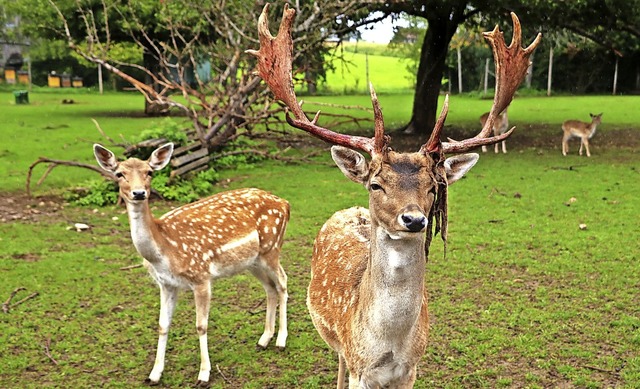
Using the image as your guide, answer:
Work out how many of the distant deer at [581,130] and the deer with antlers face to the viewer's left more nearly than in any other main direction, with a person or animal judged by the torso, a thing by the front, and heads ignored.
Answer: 0

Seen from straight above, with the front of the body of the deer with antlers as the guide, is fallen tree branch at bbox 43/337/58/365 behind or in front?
behind

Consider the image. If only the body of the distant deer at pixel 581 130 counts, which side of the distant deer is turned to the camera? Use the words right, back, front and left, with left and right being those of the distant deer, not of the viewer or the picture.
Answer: right

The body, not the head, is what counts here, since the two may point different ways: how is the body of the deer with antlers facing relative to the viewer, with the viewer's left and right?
facing the viewer and to the right of the viewer

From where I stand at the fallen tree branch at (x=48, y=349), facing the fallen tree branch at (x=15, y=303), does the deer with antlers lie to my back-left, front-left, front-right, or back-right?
back-right

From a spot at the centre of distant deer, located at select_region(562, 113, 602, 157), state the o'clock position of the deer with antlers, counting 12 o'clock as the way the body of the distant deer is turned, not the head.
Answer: The deer with antlers is roughly at 3 o'clock from the distant deer.

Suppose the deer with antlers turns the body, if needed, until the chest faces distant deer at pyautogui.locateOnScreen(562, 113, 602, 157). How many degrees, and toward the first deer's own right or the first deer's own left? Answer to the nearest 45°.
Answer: approximately 135° to the first deer's own left

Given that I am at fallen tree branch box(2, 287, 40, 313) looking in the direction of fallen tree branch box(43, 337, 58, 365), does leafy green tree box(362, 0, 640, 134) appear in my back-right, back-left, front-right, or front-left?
back-left
